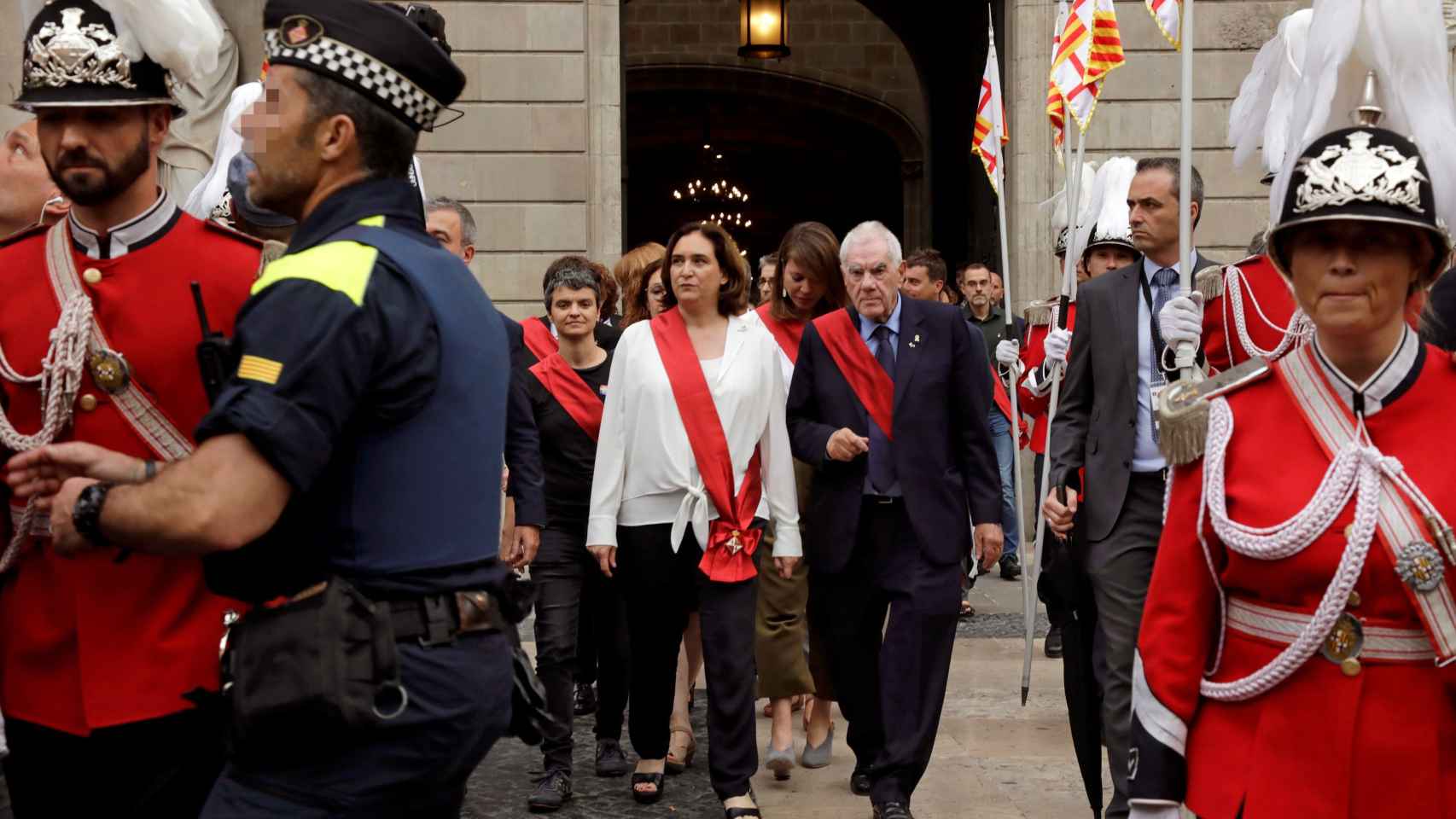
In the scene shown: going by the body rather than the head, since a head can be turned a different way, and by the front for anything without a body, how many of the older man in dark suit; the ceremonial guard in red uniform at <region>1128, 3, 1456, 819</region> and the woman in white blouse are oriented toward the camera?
3

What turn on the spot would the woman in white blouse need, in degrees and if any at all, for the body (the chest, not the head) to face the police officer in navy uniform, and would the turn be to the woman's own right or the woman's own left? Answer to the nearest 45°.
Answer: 0° — they already face them

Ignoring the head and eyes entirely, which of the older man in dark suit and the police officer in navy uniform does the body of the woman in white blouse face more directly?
the police officer in navy uniform

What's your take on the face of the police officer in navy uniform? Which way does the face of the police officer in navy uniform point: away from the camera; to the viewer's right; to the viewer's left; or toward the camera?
to the viewer's left

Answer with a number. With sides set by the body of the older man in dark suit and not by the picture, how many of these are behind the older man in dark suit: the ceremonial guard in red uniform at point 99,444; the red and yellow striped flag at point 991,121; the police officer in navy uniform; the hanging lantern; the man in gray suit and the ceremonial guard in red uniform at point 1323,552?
2

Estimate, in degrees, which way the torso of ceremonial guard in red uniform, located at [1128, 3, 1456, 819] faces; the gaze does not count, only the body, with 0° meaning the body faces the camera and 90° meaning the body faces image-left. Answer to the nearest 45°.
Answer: approximately 0°

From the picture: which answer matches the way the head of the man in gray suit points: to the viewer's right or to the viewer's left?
to the viewer's left

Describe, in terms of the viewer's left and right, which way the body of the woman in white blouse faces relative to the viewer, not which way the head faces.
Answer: facing the viewer

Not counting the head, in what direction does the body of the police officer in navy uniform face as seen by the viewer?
to the viewer's left

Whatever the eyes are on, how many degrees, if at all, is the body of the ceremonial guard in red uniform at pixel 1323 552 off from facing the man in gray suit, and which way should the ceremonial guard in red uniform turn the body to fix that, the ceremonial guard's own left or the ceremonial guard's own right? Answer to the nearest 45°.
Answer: approximately 180°

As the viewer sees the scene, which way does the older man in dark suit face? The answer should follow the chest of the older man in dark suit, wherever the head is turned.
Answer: toward the camera

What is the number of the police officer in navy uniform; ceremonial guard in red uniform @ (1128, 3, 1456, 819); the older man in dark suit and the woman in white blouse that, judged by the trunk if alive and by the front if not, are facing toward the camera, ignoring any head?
3
